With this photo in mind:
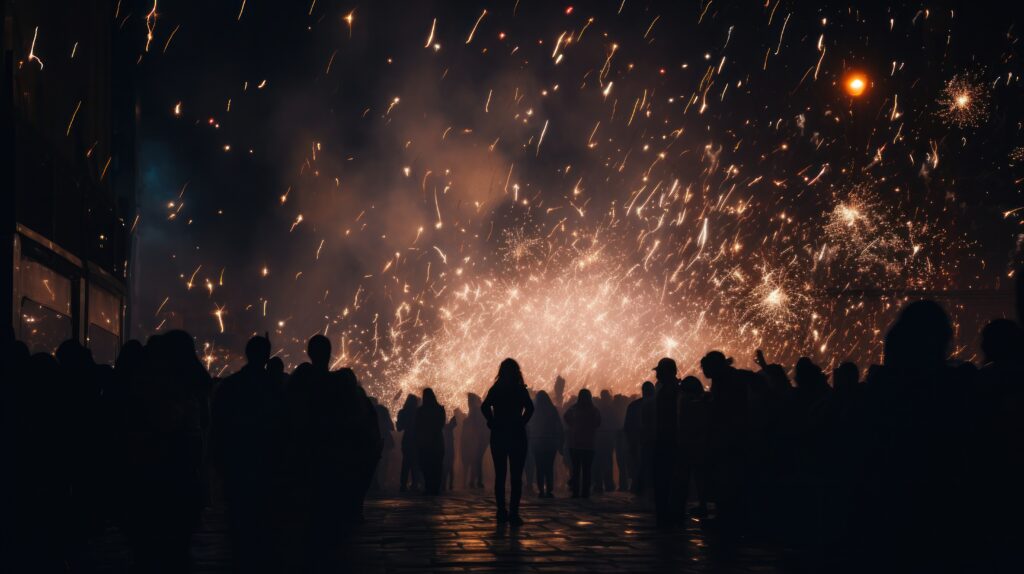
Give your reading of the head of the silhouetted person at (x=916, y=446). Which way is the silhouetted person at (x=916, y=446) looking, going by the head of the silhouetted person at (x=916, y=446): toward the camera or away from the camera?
away from the camera

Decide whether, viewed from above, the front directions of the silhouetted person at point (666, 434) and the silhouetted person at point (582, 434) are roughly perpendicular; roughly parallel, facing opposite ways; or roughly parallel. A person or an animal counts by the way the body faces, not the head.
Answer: roughly parallel

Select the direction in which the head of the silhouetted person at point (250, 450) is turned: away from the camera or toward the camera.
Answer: away from the camera

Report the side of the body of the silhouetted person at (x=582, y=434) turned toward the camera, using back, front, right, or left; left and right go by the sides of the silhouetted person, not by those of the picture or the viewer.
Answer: back

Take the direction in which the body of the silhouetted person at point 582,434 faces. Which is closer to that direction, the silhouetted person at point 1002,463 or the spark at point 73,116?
the spark

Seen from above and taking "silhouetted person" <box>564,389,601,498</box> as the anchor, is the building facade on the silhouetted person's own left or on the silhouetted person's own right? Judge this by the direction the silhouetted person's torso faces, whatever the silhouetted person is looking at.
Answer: on the silhouetted person's own left

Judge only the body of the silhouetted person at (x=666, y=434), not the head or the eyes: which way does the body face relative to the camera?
away from the camera

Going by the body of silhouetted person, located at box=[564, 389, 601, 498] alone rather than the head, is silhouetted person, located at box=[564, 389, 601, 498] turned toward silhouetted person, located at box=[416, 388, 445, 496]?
no

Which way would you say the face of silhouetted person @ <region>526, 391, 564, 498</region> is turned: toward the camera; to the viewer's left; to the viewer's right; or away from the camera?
away from the camera

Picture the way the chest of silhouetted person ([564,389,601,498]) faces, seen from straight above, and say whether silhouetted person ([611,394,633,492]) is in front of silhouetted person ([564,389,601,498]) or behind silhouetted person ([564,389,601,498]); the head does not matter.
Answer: in front

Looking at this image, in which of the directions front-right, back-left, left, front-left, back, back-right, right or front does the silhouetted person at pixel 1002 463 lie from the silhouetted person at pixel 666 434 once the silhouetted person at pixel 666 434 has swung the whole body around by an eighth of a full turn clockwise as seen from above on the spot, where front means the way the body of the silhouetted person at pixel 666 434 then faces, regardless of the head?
back-right

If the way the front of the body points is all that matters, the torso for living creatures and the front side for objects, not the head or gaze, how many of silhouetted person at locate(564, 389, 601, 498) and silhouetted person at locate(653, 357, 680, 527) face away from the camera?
2

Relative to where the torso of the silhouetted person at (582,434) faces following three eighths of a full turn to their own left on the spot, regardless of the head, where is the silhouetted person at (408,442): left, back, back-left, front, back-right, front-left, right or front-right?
right

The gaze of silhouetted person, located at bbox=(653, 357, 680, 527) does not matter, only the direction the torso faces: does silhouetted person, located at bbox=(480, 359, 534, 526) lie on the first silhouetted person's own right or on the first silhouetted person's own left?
on the first silhouetted person's own left
